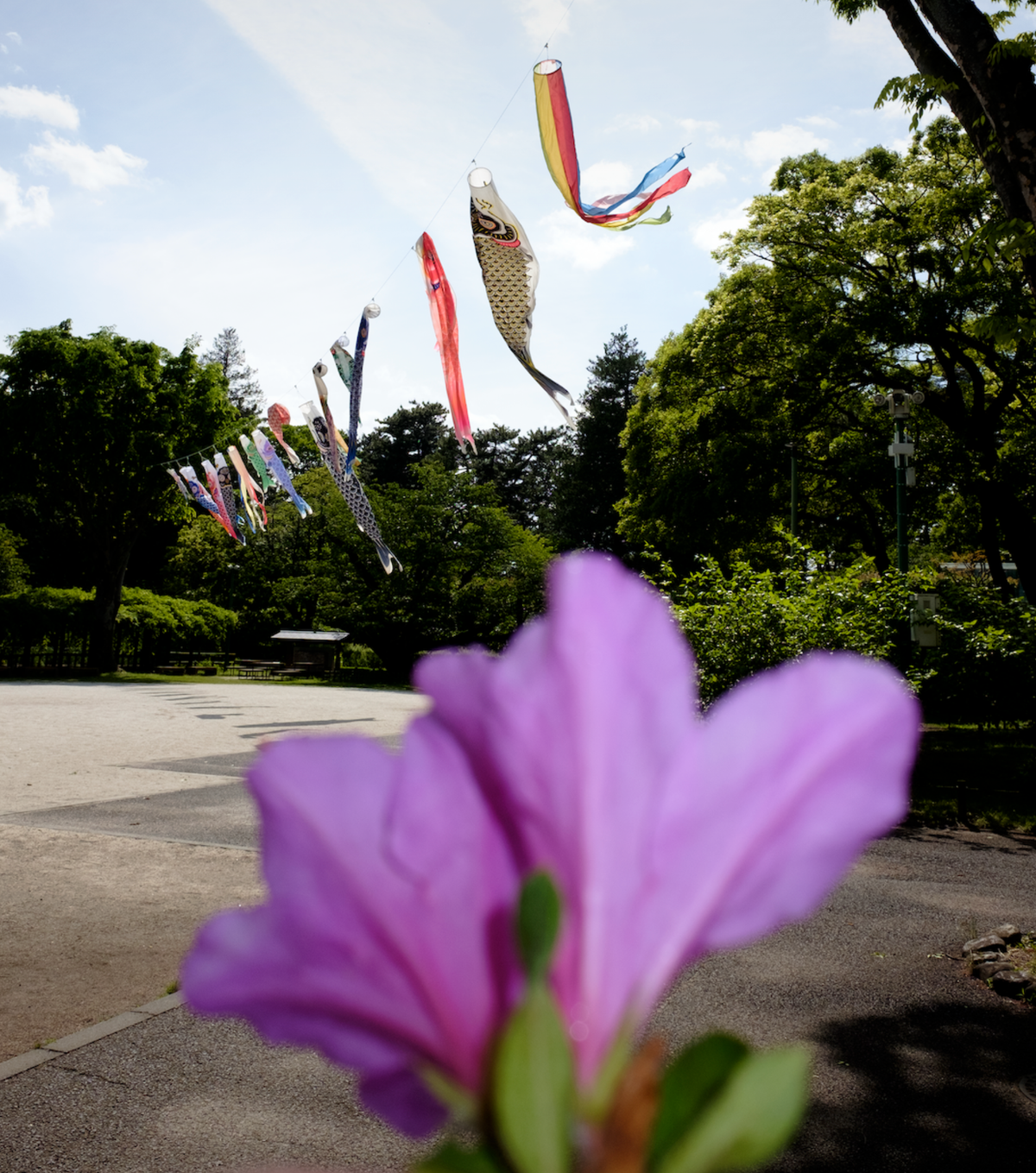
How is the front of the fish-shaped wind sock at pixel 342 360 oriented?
to the viewer's left

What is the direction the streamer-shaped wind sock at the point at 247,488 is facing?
to the viewer's left

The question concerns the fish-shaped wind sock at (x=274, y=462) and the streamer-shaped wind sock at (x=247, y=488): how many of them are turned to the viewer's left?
2

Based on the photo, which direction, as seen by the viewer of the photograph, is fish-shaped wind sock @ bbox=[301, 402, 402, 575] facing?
facing to the left of the viewer

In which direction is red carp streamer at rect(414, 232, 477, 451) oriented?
to the viewer's left

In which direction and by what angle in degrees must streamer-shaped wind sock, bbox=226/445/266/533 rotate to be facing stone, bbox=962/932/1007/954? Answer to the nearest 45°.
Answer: approximately 90° to its left

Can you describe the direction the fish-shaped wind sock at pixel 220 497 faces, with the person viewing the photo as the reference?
facing to the left of the viewer

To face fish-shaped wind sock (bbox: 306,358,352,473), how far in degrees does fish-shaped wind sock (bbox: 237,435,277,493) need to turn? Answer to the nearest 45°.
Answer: approximately 90° to its left

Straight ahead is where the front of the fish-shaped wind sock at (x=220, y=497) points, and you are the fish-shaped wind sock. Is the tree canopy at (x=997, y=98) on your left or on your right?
on your left

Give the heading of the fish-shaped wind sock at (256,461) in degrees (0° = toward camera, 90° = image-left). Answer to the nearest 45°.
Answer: approximately 90°

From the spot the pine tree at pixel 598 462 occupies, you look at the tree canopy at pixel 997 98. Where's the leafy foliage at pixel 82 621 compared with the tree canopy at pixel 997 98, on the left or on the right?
right

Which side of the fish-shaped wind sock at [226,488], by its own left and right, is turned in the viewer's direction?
left
